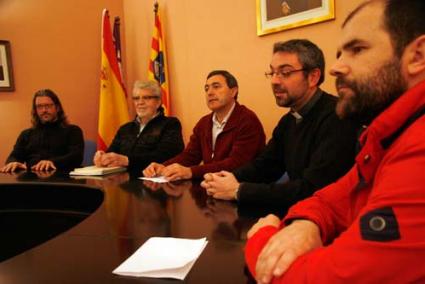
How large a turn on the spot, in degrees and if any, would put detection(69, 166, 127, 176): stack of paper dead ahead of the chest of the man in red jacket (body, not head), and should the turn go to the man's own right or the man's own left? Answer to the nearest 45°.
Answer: approximately 45° to the man's own right

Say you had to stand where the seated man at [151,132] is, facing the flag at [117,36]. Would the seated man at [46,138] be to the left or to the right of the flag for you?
left

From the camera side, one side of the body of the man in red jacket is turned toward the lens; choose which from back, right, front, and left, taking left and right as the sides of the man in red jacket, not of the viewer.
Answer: left

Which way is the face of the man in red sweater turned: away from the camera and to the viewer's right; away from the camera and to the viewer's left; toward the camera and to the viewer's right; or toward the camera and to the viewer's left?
toward the camera and to the viewer's left

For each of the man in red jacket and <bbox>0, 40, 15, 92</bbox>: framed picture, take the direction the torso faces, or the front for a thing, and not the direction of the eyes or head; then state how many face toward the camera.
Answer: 1

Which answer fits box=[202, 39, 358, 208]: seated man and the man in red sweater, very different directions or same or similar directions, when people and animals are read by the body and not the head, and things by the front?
same or similar directions

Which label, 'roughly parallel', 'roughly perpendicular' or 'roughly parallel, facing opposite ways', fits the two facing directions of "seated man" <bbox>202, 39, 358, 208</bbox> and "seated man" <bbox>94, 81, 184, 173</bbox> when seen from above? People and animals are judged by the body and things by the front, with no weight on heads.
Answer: roughly parallel

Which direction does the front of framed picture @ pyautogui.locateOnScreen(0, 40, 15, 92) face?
toward the camera

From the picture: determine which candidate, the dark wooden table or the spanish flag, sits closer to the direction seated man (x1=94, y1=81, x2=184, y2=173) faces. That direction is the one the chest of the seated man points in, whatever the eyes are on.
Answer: the dark wooden table

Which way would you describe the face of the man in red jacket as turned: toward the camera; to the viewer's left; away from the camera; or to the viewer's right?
to the viewer's left

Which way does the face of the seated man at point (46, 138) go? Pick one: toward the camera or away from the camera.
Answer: toward the camera

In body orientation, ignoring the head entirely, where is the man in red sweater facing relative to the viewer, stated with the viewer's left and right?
facing the viewer and to the left of the viewer

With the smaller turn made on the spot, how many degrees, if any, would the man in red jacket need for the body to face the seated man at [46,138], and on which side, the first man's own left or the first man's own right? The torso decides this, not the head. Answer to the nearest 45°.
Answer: approximately 45° to the first man's own right

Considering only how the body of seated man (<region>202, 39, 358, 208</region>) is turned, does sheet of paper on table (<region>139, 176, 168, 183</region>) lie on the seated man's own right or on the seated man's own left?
on the seated man's own right
